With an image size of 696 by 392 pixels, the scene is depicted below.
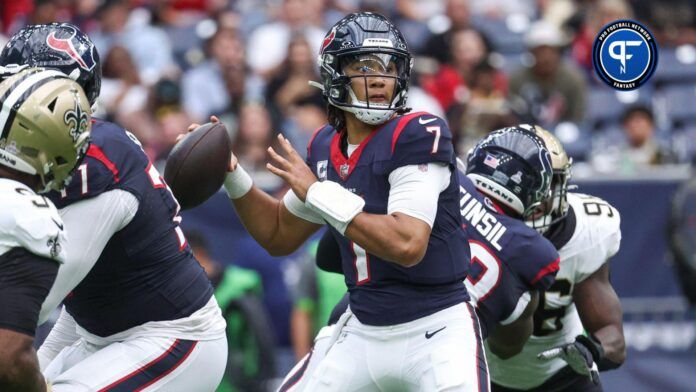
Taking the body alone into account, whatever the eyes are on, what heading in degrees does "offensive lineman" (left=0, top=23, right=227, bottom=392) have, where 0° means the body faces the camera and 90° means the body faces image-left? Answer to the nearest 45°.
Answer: approximately 90°
